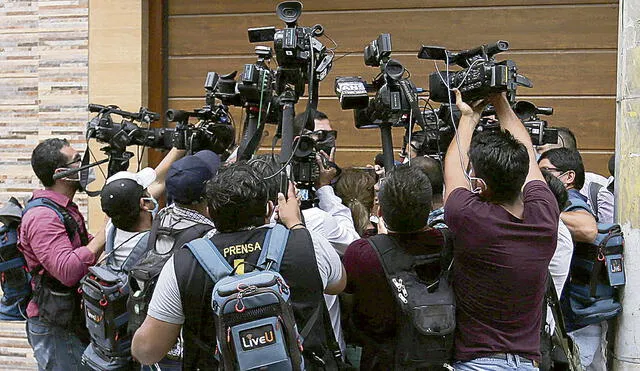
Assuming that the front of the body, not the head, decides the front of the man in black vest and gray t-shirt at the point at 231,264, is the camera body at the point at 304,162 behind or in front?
in front

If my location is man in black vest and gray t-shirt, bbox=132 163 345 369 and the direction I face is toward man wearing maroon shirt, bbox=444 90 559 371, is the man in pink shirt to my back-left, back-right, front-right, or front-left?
back-left

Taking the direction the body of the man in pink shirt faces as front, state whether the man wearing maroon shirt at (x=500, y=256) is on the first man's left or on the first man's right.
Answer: on the first man's right

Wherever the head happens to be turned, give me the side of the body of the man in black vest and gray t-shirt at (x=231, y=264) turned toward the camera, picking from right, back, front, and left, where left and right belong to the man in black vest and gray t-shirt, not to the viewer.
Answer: back

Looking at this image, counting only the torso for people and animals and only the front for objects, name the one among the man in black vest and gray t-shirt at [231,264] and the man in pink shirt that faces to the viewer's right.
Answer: the man in pink shirt

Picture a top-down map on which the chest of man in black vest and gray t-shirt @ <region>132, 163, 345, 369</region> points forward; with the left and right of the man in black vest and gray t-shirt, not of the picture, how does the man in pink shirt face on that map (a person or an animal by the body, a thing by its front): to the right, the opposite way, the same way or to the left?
to the right

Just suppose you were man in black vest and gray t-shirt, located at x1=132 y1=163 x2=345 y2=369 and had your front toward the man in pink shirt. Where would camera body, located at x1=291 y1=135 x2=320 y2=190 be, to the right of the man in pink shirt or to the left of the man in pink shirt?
right

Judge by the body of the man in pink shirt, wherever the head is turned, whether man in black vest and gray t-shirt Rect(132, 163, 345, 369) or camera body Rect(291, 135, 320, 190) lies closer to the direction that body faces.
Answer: the camera body

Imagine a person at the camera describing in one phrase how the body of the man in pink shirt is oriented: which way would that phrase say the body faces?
to the viewer's right

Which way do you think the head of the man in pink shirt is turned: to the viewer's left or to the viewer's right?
to the viewer's right

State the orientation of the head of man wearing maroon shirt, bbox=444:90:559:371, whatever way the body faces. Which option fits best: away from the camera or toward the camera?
away from the camera

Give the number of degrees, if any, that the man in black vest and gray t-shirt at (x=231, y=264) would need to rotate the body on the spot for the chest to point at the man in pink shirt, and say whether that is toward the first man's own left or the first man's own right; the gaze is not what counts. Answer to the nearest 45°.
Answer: approximately 45° to the first man's own left

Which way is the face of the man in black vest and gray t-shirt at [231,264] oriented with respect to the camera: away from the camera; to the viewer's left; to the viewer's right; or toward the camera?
away from the camera

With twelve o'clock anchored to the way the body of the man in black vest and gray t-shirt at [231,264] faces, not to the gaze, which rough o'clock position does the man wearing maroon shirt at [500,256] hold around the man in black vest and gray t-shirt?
The man wearing maroon shirt is roughly at 3 o'clock from the man in black vest and gray t-shirt.
